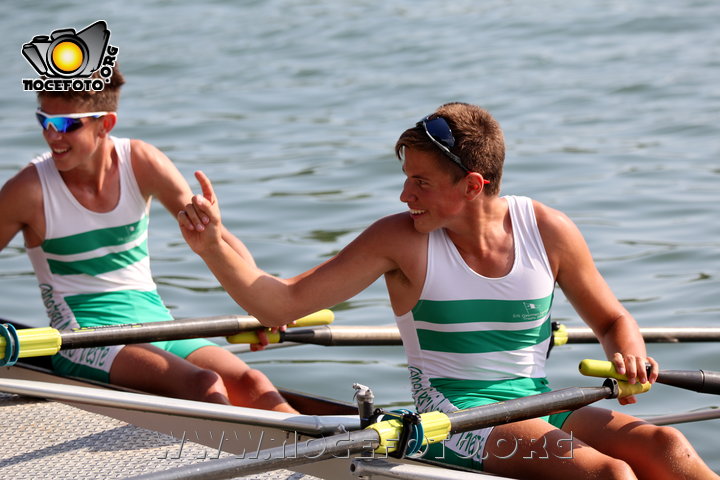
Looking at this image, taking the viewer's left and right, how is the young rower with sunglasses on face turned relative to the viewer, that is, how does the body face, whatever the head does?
facing the viewer and to the right of the viewer

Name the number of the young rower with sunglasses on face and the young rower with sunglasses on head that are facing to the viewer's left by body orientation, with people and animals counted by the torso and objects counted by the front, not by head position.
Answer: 0

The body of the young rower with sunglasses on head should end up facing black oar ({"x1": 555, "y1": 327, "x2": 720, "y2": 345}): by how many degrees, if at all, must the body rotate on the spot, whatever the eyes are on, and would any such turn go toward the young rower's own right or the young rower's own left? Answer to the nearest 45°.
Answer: approximately 90° to the young rower's own left
